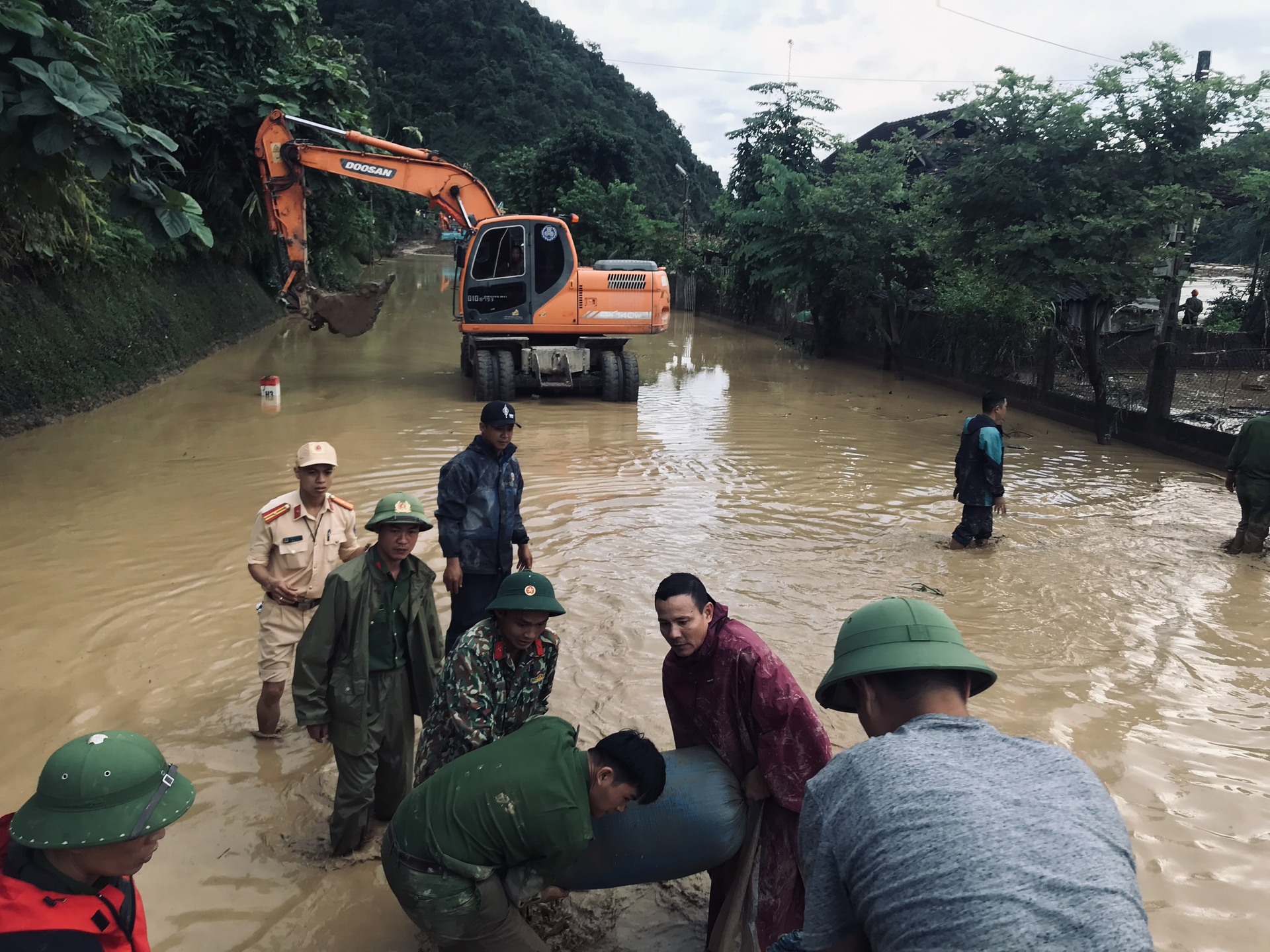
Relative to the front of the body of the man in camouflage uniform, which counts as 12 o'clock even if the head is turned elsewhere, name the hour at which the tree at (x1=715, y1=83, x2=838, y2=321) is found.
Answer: The tree is roughly at 8 o'clock from the man in camouflage uniform.

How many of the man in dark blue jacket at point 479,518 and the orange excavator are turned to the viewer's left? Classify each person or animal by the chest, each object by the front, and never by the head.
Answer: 1

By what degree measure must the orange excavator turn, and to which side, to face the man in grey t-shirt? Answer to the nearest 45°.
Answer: approximately 90° to its left

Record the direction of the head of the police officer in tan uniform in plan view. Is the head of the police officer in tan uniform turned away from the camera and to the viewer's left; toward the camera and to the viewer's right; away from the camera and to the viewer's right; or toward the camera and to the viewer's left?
toward the camera and to the viewer's right

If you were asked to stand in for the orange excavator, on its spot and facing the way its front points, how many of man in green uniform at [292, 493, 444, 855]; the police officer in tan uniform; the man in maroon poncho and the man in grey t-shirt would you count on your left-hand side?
4

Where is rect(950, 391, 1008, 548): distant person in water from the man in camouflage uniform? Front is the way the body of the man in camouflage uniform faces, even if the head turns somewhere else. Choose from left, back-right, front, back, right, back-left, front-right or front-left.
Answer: left

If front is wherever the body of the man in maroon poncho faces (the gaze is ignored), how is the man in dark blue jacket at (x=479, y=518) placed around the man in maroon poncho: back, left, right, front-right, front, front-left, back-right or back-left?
right

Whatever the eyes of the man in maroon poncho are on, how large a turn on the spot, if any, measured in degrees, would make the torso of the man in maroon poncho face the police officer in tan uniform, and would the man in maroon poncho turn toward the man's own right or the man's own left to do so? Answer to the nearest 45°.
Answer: approximately 90° to the man's own right

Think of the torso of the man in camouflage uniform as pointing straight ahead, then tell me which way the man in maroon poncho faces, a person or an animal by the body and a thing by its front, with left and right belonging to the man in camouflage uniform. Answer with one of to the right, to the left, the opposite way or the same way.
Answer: to the right

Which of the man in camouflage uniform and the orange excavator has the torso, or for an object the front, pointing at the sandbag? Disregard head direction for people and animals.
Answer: the man in camouflage uniform

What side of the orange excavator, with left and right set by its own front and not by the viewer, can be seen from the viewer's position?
left

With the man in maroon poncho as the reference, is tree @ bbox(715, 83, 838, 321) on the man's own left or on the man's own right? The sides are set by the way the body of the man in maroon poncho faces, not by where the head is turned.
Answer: on the man's own right

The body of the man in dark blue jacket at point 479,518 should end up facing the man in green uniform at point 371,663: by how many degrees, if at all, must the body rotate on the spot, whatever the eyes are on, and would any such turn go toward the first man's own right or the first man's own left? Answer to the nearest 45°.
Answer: approximately 45° to the first man's own right
